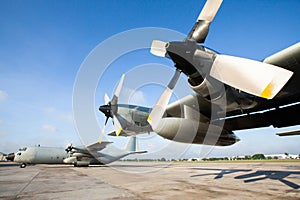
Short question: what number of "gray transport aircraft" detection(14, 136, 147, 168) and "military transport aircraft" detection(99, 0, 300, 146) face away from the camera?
0

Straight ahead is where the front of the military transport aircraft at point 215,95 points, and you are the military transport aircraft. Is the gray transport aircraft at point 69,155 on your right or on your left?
on your right

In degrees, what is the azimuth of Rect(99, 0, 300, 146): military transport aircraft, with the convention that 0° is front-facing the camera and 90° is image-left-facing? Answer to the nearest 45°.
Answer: approximately 45°

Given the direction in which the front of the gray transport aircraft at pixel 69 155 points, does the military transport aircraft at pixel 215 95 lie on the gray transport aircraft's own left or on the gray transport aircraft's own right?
on the gray transport aircraft's own left

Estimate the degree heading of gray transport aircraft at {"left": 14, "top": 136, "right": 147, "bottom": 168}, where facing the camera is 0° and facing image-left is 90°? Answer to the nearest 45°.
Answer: approximately 45°
